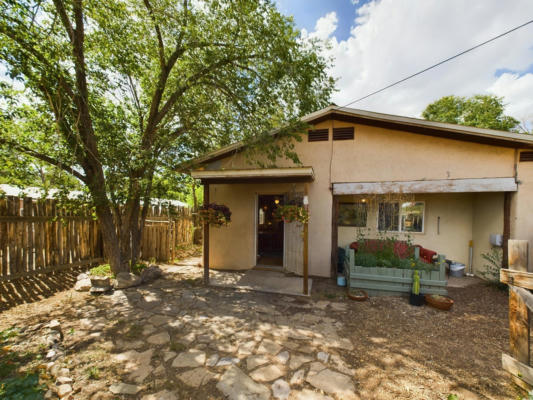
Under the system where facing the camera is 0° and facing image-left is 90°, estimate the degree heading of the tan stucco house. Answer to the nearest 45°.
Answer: approximately 0°

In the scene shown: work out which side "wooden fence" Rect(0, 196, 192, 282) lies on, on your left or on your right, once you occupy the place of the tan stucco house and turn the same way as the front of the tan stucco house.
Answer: on your right

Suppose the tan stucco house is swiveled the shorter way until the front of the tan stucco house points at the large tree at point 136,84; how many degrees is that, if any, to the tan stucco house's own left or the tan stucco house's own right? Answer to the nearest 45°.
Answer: approximately 45° to the tan stucco house's own right

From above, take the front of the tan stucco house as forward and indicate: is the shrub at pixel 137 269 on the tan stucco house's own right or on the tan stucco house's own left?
on the tan stucco house's own right

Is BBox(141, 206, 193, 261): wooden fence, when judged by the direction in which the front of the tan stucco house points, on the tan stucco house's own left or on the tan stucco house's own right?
on the tan stucco house's own right
